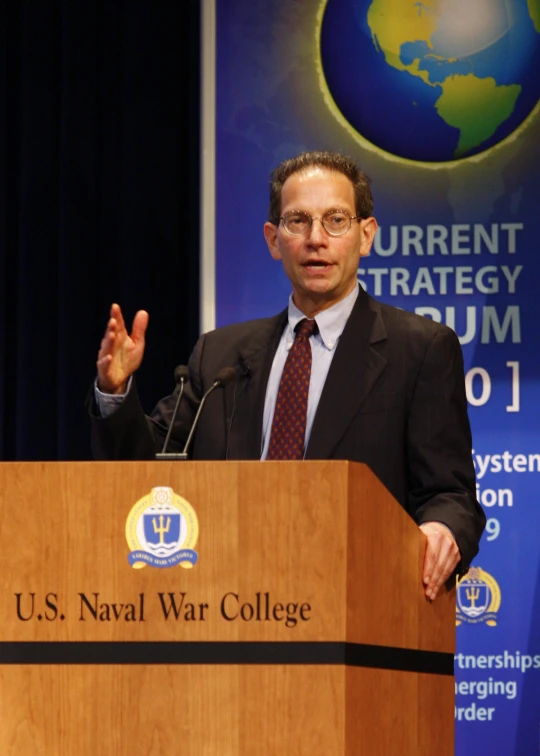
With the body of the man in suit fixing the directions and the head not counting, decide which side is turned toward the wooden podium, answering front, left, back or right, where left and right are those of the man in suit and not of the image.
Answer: front

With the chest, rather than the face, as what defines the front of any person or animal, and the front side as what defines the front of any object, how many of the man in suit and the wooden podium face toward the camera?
2

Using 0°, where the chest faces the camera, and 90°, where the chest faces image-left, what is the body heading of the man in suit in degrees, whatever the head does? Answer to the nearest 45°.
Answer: approximately 0°

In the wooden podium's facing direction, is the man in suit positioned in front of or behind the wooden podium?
behind
